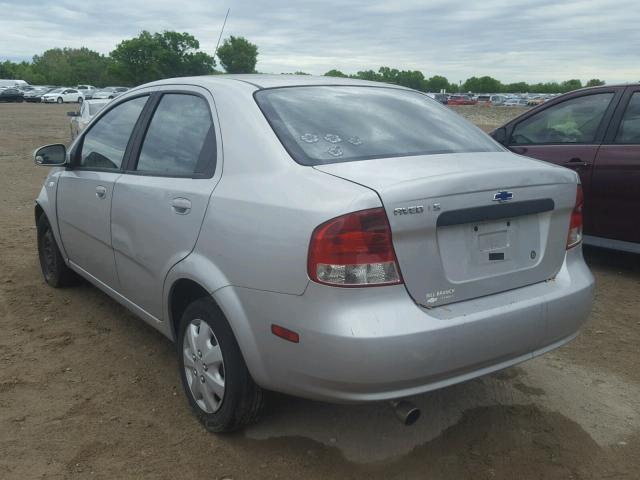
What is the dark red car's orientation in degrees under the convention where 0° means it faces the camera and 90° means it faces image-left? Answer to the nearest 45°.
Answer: approximately 90°

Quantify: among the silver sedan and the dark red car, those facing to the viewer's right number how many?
0

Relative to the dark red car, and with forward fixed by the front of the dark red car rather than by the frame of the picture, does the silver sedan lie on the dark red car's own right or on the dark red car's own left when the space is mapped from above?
on the dark red car's own left

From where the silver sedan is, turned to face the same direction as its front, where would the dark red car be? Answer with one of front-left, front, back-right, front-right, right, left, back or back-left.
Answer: right

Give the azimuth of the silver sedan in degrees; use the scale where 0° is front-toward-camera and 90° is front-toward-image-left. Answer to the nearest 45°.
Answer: approximately 135°
